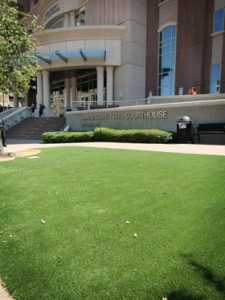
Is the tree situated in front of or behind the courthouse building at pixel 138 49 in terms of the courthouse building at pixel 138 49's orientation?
in front

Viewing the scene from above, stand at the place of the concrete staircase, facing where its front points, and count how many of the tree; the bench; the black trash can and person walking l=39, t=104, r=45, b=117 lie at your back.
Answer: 1

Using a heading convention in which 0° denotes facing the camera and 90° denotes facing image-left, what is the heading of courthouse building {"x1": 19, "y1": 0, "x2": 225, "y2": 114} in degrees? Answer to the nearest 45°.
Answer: approximately 45°

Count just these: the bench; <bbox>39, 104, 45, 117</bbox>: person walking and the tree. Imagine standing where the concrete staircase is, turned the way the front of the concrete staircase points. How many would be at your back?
1

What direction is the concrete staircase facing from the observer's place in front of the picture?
facing the viewer

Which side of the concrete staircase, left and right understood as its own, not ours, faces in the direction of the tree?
front

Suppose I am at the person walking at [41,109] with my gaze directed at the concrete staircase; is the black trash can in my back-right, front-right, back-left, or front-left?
front-left

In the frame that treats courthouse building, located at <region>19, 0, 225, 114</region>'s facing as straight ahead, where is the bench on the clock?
The bench is roughly at 10 o'clock from the courthouse building.

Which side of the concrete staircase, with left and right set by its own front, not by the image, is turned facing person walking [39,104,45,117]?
back

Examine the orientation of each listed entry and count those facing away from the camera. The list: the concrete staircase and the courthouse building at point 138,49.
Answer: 0
